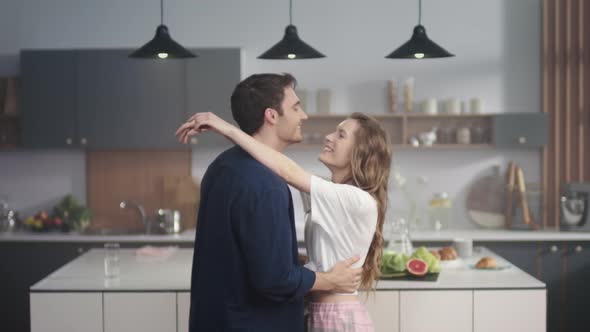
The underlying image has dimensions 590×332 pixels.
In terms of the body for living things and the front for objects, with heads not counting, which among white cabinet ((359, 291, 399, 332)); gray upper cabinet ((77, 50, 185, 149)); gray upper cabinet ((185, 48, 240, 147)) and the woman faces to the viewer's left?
the woman

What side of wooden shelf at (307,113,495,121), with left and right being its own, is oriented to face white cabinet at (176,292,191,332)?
front

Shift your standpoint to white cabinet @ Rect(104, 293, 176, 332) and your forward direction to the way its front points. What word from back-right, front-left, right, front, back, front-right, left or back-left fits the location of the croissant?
left

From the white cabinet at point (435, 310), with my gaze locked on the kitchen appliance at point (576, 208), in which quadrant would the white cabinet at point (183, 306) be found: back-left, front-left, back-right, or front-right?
back-left

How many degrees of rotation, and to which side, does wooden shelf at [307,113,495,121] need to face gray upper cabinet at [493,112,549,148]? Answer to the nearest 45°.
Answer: approximately 90° to its left

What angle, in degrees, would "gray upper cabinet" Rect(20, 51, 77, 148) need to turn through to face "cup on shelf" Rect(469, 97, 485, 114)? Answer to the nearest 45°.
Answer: approximately 90° to its left

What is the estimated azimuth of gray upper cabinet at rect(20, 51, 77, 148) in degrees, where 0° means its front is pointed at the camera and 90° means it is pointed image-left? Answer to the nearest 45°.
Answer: approximately 0°

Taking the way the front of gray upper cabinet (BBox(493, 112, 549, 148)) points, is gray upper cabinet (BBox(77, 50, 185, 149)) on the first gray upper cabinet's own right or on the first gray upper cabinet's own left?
on the first gray upper cabinet's own right

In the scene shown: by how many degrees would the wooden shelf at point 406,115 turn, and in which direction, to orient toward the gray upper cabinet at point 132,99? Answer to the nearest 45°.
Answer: approximately 90° to its right

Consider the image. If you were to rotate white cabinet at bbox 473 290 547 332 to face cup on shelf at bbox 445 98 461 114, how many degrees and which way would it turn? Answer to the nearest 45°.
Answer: approximately 180°

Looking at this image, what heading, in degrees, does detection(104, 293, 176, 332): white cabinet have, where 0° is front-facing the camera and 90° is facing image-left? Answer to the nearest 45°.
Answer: approximately 0°

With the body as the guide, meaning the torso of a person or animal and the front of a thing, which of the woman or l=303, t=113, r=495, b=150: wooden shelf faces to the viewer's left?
the woman

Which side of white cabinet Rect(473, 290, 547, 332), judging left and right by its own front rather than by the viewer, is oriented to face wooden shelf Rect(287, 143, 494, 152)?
back

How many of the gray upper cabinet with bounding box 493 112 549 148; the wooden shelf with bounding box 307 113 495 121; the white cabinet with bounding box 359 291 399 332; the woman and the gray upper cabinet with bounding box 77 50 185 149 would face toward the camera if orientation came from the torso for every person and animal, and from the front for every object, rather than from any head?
4

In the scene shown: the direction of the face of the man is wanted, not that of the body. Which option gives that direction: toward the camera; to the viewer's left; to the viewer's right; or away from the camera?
to the viewer's right

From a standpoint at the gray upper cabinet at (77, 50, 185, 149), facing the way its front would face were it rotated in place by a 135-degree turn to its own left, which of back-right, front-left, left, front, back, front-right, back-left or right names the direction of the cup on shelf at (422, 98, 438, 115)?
front-right

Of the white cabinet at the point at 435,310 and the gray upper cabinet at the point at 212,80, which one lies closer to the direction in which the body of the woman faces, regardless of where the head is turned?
the gray upper cabinet
